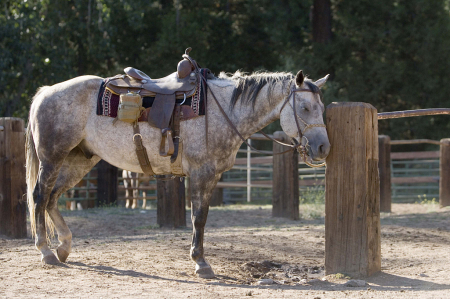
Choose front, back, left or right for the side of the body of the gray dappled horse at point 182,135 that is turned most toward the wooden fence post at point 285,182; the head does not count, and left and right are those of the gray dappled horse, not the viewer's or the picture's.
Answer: left

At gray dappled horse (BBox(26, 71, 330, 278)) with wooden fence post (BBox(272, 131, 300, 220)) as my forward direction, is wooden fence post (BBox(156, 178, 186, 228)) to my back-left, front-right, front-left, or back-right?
front-left

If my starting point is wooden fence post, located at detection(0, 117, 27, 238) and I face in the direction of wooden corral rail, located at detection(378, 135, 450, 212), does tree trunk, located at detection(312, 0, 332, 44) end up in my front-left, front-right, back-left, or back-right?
front-left

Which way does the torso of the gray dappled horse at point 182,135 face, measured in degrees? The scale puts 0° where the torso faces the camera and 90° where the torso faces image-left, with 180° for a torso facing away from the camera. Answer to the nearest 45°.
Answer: approximately 270°

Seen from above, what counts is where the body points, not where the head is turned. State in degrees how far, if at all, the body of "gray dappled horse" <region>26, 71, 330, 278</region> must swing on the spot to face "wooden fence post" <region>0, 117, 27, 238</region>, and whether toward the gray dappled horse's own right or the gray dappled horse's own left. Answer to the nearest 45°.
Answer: approximately 135° to the gray dappled horse's own left

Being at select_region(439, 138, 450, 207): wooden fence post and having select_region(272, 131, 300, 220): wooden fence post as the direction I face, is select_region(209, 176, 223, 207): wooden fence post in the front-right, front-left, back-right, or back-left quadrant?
front-right

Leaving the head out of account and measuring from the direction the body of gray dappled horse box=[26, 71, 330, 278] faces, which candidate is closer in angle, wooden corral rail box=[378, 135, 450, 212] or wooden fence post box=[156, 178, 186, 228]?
the wooden corral rail

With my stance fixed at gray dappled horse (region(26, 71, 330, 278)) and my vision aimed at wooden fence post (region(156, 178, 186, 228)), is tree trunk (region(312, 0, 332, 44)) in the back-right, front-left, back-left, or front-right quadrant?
front-right
